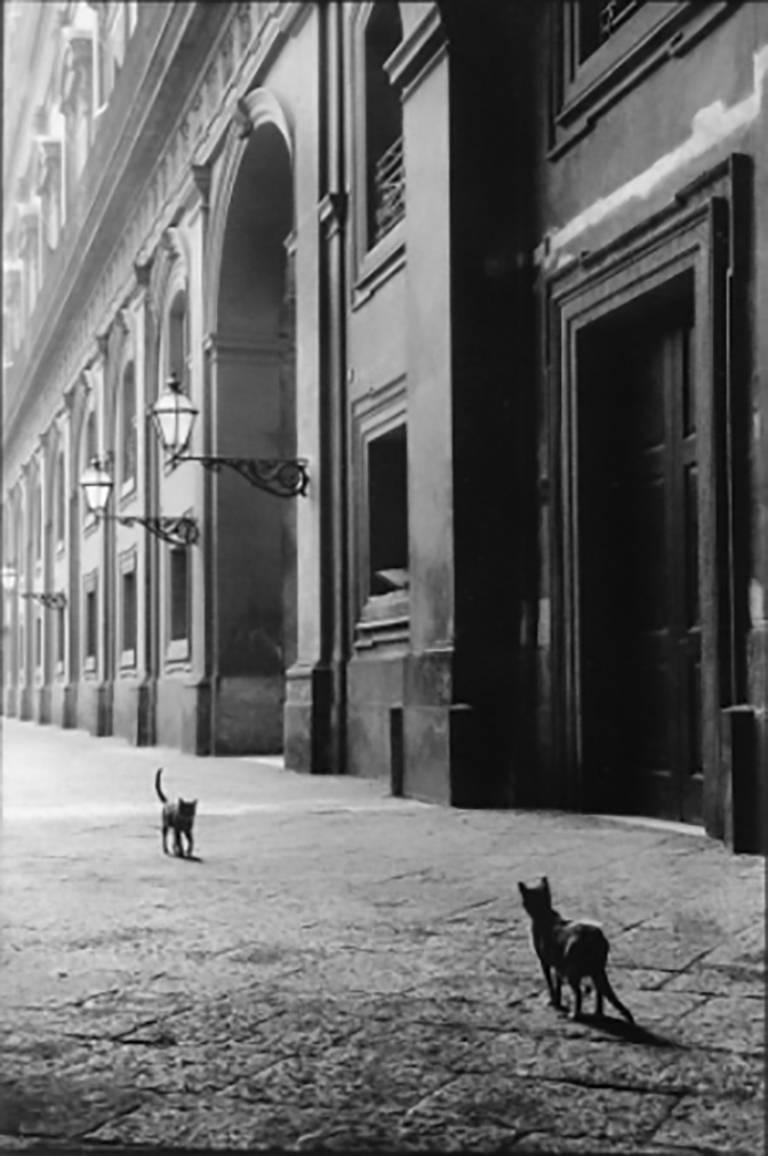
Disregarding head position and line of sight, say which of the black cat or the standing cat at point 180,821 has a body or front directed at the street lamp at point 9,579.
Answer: the black cat

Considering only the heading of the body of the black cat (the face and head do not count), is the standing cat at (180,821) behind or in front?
in front

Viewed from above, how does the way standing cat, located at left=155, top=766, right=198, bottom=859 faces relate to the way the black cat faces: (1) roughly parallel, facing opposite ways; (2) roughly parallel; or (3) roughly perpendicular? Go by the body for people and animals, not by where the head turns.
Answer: roughly parallel, facing opposite ways

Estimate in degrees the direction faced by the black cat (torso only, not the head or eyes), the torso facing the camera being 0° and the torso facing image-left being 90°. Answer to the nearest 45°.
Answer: approximately 135°

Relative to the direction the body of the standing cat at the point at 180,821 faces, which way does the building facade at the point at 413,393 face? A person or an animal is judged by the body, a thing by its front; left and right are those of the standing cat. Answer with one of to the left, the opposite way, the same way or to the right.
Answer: to the right

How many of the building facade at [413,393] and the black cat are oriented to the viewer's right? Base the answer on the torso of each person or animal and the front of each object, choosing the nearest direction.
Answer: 0

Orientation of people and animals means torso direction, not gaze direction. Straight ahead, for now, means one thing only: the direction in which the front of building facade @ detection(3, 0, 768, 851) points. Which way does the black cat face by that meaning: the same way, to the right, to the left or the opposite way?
to the right

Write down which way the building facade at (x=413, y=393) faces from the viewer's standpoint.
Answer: facing the viewer and to the left of the viewer

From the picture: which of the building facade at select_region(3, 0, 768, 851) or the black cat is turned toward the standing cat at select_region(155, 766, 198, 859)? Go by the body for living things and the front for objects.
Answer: the black cat

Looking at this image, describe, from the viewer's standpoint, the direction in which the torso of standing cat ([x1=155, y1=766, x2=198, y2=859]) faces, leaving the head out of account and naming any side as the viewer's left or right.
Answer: facing the viewer and to the right of the viewer

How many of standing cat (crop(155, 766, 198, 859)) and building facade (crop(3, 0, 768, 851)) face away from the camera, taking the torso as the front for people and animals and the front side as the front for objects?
0
